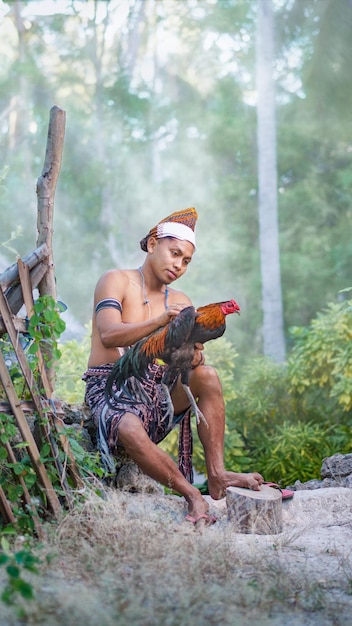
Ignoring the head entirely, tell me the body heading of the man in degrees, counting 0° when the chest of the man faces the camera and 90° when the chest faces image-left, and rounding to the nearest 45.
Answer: approximately 315°

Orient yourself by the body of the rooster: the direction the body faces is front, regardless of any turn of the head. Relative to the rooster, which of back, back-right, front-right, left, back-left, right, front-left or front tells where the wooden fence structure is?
back

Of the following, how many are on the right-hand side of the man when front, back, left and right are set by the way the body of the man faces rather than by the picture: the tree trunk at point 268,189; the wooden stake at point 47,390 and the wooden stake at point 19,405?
2

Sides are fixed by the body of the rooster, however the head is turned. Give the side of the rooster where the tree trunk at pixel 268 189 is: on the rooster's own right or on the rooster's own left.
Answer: on the rooster's own left

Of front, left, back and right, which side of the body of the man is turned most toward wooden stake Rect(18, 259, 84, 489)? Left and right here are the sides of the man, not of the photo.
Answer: right

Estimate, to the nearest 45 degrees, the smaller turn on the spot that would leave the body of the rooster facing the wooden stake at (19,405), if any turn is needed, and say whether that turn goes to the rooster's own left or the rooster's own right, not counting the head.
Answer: approximately 180°

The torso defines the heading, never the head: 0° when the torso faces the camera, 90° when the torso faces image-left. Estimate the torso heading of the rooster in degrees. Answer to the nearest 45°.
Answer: approximately 270°

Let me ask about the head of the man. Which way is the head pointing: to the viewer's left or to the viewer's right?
to the viewer's right

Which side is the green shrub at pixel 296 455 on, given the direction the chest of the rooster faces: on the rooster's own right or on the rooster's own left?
on the rooster's own left
